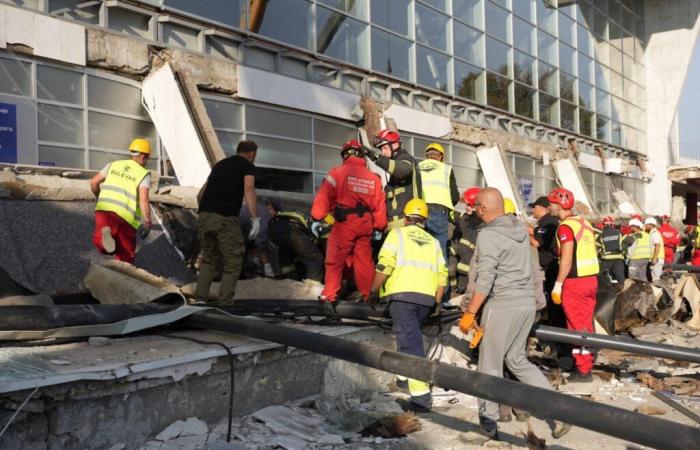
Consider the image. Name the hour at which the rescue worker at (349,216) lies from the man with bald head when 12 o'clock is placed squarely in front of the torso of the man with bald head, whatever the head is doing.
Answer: The rescue worker is roughly at 12 o'clock from the man with bald head.

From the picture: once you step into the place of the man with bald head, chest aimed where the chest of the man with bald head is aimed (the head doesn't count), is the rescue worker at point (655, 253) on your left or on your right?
on your right

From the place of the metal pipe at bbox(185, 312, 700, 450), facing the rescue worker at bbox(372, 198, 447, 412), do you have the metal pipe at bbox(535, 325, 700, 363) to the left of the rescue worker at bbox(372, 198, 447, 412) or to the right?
right

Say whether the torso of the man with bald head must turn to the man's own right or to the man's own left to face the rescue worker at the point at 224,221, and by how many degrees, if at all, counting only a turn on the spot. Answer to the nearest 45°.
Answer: approximately 45° to the man's own left

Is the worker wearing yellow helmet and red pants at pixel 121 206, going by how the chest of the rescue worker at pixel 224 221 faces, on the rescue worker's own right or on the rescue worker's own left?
on the rescue worker's own left

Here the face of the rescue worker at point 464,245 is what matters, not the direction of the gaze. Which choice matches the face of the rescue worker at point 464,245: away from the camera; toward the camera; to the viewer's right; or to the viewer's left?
to the viewer's left

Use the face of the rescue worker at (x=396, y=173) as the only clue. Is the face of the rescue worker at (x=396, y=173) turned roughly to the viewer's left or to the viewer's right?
to the viewer's left

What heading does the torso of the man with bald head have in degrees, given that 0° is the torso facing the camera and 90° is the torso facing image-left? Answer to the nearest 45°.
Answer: approximately 135°

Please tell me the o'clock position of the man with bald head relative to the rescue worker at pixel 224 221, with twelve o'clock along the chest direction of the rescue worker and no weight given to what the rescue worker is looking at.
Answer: The man with bald head is roughly at 3 o'clock from the rescue worker.

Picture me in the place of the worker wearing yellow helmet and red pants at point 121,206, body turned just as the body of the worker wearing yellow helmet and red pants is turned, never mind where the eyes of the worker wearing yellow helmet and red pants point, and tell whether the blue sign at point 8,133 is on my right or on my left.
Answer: on my left

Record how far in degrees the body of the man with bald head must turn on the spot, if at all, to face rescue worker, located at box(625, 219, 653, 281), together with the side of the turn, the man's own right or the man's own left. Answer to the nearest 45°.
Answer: approximately 45° to the man's own right

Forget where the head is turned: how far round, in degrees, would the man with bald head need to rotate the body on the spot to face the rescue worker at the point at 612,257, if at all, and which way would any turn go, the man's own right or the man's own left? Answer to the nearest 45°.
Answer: approximately 45° to the man's own right

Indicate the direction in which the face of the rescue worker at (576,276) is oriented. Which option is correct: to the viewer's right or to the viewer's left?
to the viewer's left

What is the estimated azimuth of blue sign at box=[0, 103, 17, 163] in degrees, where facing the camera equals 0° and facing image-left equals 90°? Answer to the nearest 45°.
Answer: approximately 315°
